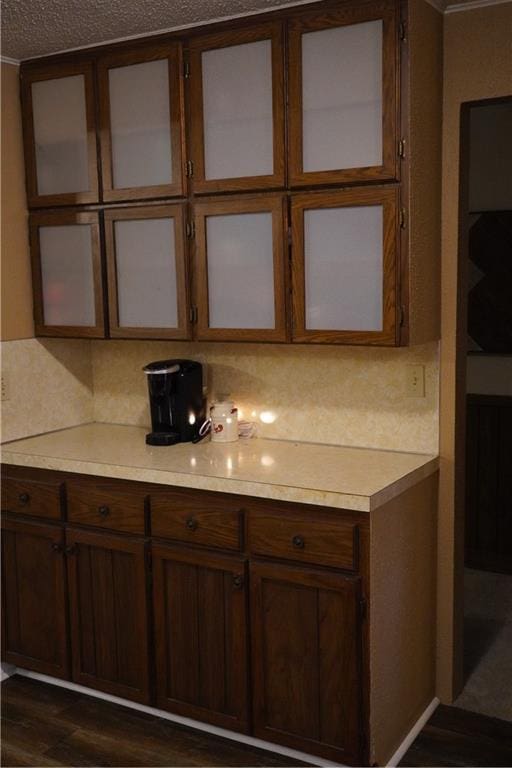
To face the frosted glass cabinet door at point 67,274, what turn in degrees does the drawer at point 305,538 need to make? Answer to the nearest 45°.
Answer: approximately 90° to its right

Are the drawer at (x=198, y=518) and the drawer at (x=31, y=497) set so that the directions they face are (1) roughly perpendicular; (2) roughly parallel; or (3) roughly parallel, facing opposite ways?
roughly parallel

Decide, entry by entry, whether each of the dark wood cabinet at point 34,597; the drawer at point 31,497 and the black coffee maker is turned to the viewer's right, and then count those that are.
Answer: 0

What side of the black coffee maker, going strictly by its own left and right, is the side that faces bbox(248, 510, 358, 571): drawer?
left

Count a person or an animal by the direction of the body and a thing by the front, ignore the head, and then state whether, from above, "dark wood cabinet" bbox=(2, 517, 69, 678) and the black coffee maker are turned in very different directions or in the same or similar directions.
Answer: same or similar directions

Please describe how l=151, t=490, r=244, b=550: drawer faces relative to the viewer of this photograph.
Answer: facing the viewer and to the left of the viewer

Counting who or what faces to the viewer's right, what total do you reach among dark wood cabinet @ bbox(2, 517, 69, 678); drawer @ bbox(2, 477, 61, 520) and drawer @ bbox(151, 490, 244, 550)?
0

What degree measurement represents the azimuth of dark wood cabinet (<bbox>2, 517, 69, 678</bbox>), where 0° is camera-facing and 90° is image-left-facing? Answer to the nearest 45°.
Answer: approximately 45°

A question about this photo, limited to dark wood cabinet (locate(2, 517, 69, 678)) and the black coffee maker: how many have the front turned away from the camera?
0

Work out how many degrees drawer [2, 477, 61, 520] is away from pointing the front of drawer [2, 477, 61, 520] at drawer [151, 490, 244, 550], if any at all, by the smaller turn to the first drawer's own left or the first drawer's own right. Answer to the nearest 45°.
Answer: approximately 90° to the first drawer's own left
